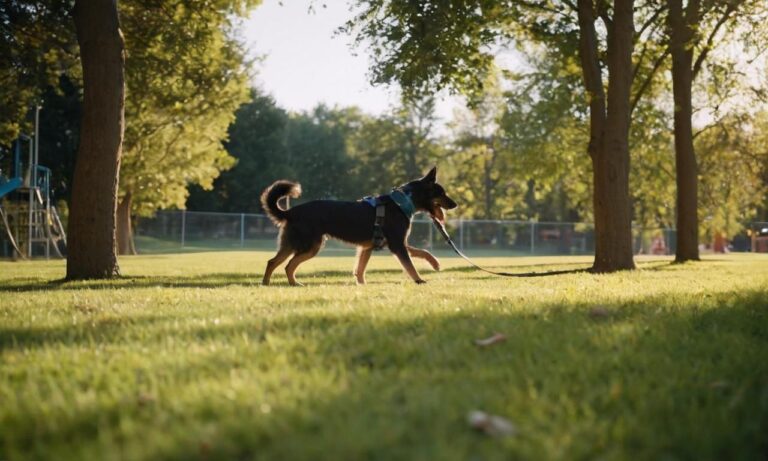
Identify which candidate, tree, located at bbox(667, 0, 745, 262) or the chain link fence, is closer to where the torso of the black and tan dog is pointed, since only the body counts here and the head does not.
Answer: the tree

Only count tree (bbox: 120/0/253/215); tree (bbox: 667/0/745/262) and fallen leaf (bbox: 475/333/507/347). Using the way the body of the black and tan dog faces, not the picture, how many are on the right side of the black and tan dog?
1

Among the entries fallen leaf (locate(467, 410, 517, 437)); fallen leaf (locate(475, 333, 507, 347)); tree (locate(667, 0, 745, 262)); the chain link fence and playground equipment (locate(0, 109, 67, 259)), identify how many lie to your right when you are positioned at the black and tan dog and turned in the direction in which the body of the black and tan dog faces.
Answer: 2

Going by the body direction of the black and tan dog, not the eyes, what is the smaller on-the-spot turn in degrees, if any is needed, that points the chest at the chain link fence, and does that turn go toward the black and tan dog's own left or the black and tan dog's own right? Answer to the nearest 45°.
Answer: approximately 90° to the black and tan dog's own left

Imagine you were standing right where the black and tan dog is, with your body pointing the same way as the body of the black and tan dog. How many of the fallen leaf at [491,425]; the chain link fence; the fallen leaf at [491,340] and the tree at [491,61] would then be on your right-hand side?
2

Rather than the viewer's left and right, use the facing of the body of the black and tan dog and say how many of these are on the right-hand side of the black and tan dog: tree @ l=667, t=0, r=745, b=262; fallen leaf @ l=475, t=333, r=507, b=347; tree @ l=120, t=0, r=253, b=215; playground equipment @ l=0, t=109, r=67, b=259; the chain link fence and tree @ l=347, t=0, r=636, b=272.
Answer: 1

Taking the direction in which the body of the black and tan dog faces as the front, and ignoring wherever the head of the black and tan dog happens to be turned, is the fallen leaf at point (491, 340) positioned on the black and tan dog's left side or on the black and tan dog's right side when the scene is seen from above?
on the black and tan dog's right side

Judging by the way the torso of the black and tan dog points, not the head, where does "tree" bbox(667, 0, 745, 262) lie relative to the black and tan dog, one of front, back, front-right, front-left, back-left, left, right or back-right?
front-left

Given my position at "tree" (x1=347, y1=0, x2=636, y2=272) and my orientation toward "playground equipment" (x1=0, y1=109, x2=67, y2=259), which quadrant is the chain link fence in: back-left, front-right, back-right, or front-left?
front-right

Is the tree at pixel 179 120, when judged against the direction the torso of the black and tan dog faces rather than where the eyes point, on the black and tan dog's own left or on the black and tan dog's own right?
on the black and tan dog's own left

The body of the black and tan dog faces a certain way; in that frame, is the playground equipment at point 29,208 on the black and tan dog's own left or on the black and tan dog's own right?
on the black and tan dog's own left

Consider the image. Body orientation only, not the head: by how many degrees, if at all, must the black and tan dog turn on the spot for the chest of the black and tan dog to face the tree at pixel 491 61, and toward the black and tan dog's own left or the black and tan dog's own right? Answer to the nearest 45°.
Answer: approximately 45° to the black and tan dog's own left

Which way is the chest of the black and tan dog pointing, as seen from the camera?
to the viewer's right

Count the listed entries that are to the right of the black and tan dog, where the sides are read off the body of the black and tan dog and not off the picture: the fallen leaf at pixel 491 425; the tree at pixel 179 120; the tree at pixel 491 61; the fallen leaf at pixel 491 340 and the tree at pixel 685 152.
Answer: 2

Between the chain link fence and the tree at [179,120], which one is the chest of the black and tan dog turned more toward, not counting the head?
the chain link fence

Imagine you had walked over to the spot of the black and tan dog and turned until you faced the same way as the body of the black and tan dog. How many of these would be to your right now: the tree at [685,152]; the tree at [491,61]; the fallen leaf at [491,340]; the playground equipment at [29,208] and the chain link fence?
1
